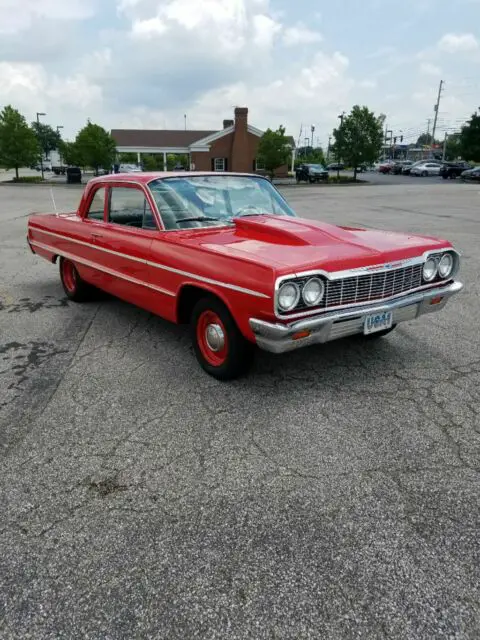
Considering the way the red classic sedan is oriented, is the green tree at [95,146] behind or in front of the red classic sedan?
behind

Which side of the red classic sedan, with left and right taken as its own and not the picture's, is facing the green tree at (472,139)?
left

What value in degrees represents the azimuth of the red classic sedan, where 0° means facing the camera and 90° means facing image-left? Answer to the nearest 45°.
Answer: approximately 315°

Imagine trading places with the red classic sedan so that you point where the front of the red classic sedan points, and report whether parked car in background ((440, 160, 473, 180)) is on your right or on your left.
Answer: on your left

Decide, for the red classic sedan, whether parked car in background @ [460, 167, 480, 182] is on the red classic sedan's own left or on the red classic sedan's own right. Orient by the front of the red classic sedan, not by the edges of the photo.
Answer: on the red classic sedan's own left

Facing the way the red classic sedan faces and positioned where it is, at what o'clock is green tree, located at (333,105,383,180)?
The green tree is roughly at 8 o'clock from the red classic sedan.

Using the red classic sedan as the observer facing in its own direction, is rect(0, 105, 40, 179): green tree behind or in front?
behind

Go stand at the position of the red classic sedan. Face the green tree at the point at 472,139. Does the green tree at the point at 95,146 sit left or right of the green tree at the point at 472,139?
left

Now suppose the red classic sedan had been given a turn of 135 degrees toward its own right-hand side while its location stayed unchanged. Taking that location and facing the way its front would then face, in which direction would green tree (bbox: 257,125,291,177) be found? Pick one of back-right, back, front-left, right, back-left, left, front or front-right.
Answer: right

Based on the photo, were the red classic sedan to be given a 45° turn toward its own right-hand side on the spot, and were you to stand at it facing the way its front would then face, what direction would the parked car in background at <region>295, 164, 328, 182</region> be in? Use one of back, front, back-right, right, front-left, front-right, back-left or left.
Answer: back
